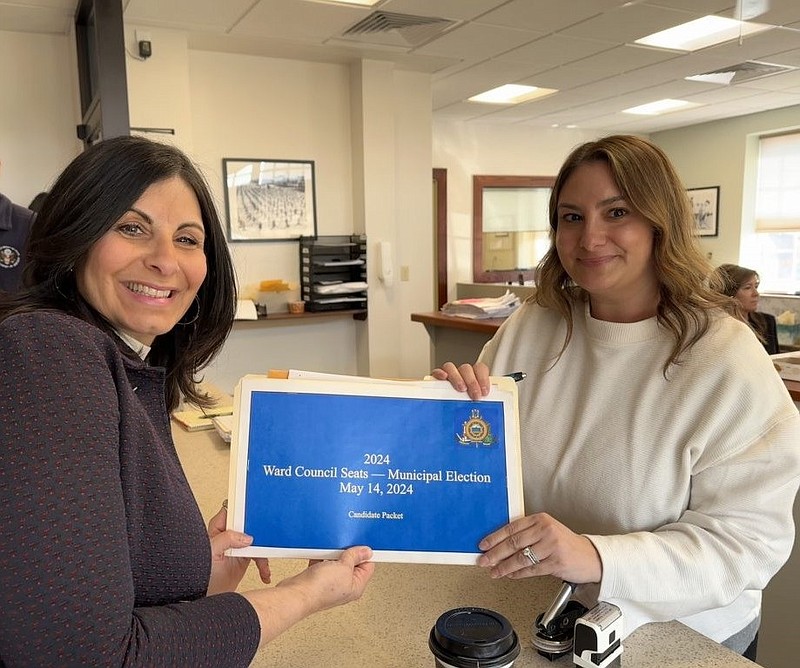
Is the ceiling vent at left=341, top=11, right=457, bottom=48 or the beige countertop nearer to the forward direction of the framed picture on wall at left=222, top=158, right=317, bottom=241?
the beige countertop

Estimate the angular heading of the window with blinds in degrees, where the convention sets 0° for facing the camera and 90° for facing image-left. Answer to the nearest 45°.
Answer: approximately 45°

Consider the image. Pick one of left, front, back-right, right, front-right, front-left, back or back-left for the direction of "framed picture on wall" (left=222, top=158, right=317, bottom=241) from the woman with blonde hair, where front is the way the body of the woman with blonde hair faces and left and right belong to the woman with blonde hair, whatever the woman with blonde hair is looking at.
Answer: right

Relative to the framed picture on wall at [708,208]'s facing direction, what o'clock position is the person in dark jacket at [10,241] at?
The person in dark jacket is roughly at 11 o'clock from the framed picture on wall.

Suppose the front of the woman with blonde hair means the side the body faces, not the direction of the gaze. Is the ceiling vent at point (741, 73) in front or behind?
behind

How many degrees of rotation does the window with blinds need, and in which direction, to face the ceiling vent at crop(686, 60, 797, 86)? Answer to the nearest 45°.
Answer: approximately 45° to its left

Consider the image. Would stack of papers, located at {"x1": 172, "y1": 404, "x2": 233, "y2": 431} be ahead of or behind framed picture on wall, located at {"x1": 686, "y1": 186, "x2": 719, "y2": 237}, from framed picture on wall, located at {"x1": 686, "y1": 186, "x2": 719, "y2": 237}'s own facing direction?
ahead

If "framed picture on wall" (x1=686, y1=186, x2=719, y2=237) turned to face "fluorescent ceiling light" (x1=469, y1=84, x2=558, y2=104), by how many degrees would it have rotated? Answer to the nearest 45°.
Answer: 0° — it already faces it

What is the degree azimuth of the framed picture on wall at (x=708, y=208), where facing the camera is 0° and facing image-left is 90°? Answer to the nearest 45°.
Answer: approximately 45°
